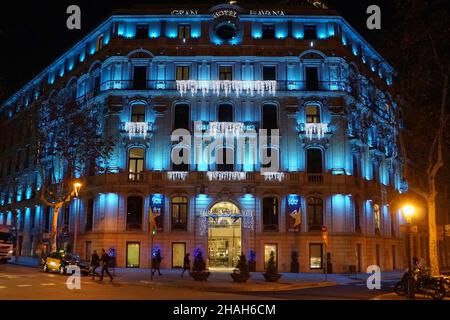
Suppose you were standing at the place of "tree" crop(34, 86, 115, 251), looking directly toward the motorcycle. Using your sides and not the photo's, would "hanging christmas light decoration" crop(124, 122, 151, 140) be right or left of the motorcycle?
left

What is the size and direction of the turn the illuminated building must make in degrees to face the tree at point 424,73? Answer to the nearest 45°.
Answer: approximately 45° to its left

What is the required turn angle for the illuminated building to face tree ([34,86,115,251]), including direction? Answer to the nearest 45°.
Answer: approximately 90° to its right

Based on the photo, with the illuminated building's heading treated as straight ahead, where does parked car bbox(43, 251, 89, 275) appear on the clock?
The parked car is roughly at 2 o'clock from the illuminated building.

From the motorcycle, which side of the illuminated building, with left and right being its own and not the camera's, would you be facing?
front

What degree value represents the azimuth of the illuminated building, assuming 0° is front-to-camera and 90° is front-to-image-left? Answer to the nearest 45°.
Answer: approximately 0°

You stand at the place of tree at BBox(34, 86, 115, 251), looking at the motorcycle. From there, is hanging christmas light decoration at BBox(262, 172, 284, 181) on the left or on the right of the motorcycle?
left

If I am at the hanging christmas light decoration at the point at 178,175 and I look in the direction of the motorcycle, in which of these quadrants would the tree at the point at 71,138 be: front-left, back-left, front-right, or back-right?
back-right
